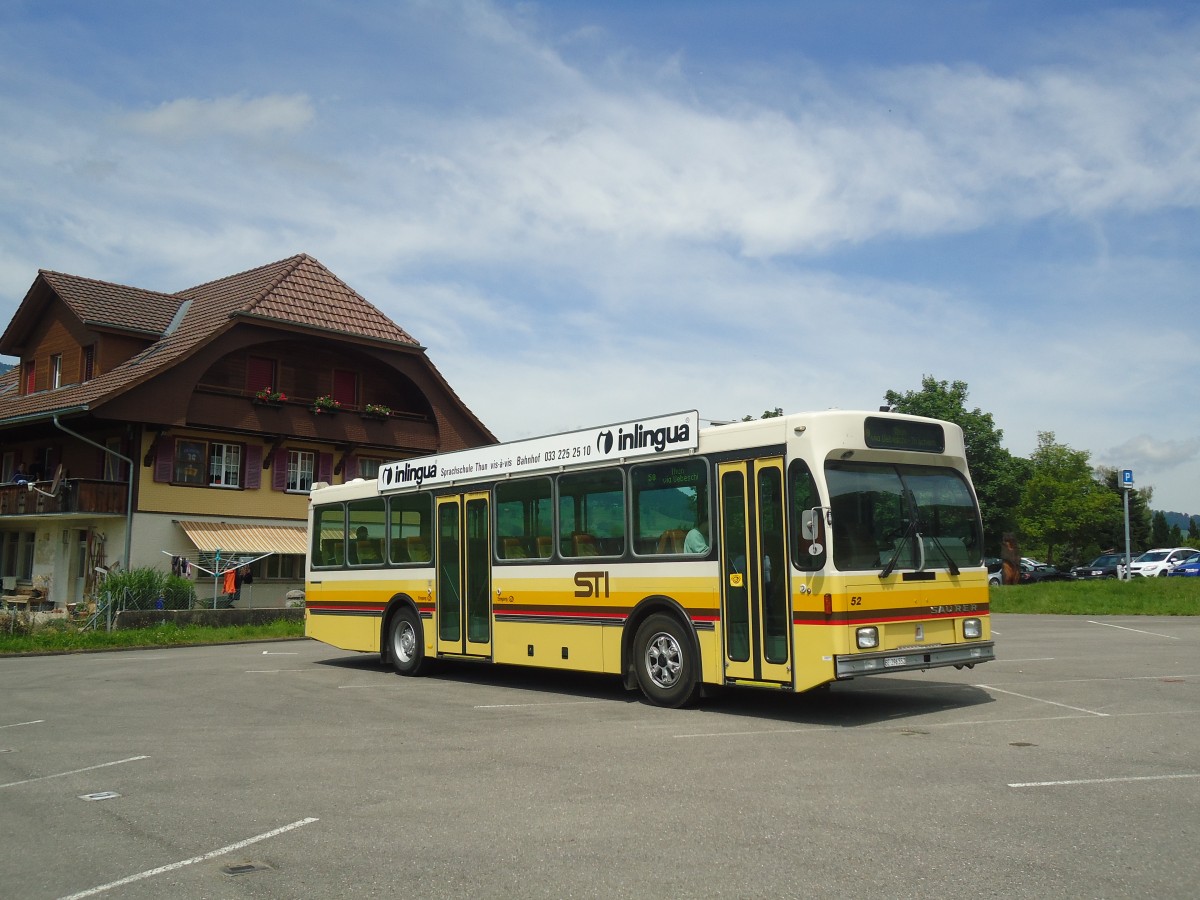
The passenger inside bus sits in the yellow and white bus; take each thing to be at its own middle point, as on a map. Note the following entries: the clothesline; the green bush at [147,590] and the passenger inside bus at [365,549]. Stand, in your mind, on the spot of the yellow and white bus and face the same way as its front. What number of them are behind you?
3

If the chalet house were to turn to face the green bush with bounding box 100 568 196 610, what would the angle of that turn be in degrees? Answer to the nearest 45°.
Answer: approximately 45° to its right

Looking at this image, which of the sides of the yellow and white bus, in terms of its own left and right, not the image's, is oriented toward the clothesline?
back

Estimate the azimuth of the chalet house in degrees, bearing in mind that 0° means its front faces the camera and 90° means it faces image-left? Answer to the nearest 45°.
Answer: approximately 315°

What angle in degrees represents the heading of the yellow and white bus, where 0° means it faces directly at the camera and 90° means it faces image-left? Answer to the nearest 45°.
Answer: approximately 315°

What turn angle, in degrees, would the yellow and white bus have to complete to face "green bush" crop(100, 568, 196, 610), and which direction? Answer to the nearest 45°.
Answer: approximately 180°
